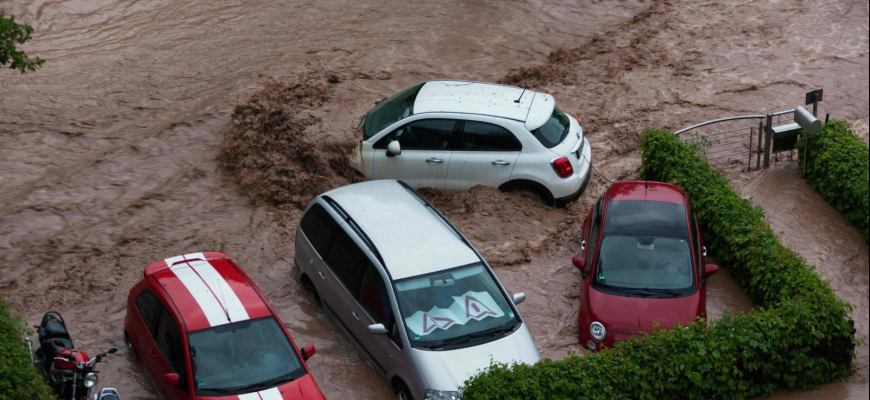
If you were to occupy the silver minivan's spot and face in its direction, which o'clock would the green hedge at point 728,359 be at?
The green hedge is roughly at 11 o'clock from the silver minivan.

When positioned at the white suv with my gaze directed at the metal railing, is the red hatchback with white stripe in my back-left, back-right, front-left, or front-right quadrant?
back-right

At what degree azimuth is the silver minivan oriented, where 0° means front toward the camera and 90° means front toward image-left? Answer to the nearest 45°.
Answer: approximately 315°

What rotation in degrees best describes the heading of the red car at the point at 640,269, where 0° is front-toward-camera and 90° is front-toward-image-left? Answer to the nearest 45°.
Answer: approximately 0°

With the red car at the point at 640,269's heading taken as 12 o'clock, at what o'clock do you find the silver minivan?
The silver minivan is roughly at 2 o'clock from the red car.

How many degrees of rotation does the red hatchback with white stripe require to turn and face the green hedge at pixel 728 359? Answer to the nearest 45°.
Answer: approximately 45° to its left

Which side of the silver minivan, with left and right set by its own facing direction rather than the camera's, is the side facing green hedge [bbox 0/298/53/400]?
right

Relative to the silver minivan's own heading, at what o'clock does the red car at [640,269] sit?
The red car is roughly at 10 o'clock from the silver minivan.
